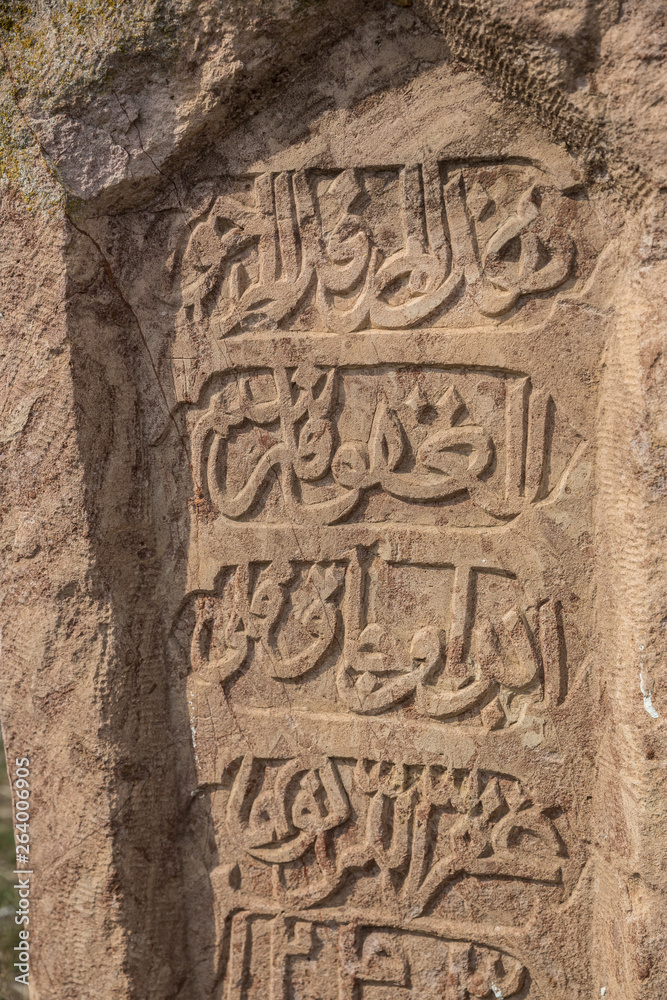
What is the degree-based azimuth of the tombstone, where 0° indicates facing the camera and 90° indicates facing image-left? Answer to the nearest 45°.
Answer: approximately 0°
